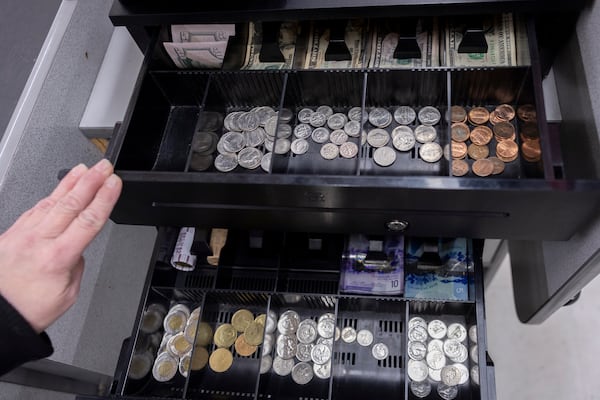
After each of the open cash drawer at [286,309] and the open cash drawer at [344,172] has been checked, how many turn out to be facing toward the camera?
2

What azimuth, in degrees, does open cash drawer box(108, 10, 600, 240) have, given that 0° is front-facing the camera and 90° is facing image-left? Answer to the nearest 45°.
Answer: approximately 0°

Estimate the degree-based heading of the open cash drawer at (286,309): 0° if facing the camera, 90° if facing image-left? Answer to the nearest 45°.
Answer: approximately 0°
